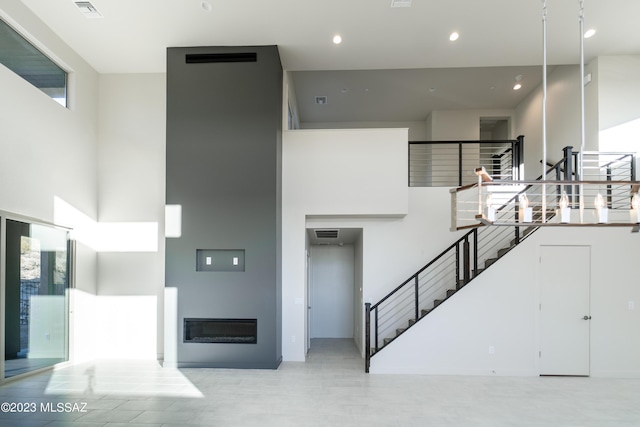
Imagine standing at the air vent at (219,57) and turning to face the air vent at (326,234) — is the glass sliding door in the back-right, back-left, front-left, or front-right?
back-left

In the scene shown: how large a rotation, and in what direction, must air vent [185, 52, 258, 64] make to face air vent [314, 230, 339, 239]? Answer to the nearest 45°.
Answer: approximately 135° to its left

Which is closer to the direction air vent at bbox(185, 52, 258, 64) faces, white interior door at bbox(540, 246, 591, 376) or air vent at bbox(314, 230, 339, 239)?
the white interior door

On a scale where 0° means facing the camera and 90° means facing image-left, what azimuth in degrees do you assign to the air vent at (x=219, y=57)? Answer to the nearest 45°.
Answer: approximately 0°

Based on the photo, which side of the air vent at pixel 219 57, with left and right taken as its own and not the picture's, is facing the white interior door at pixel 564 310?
left

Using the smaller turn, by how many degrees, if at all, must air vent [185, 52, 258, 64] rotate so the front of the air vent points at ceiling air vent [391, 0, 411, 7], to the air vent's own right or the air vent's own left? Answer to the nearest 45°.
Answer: approximately 45° to the air vent's own left

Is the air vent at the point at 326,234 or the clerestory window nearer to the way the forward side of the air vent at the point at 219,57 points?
the clerestory window
